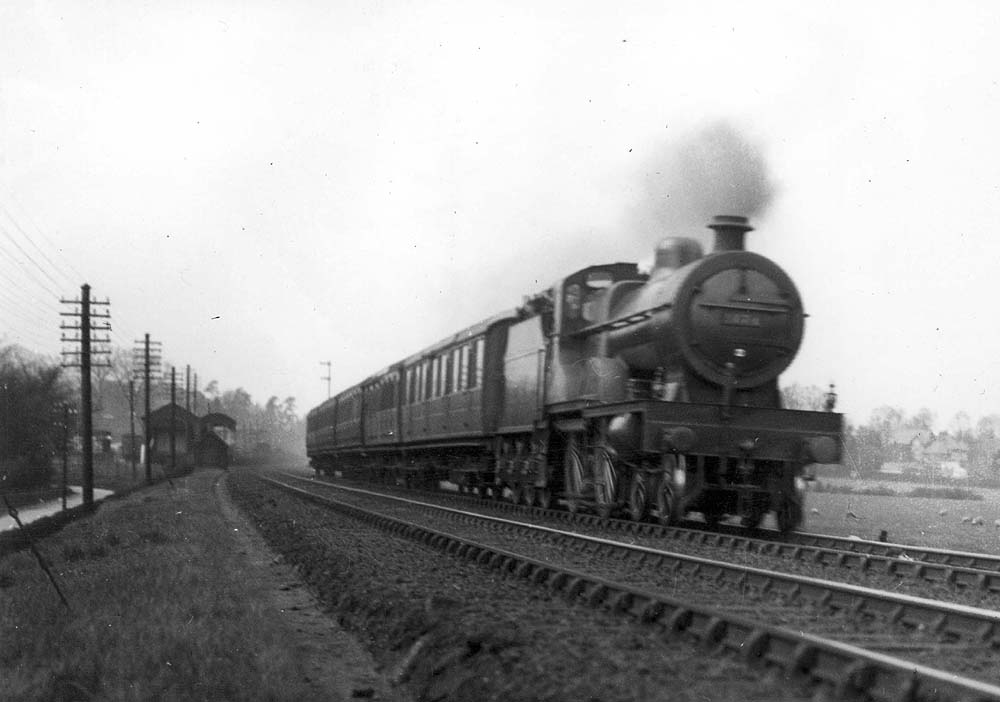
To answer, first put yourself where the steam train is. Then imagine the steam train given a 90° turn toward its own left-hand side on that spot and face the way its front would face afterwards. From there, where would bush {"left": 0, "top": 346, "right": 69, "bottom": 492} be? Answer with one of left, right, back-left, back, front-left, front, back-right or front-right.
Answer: left

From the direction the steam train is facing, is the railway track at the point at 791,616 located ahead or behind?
ahead

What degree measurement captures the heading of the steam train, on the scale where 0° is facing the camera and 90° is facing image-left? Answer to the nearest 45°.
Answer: approximately 315°

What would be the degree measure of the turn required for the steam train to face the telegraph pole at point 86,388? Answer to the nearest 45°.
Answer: approximately 180°
